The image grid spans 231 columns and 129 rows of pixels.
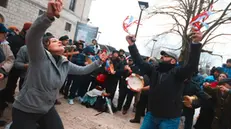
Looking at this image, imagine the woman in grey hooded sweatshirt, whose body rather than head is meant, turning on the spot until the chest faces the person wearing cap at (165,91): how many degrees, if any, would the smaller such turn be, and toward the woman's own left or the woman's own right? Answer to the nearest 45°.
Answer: approximately 45° to the woman's own left

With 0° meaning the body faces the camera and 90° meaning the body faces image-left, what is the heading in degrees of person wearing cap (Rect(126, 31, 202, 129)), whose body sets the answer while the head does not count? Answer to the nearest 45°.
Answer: approximately 45°

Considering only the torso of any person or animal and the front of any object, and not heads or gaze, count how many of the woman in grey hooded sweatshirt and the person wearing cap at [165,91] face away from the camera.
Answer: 0

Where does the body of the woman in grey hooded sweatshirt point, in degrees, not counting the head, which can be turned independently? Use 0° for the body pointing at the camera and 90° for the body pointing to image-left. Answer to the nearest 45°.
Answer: approximately 315°

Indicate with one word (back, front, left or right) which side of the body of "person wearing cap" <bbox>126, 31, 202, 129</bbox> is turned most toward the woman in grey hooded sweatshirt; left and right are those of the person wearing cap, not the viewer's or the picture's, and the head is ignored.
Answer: front
